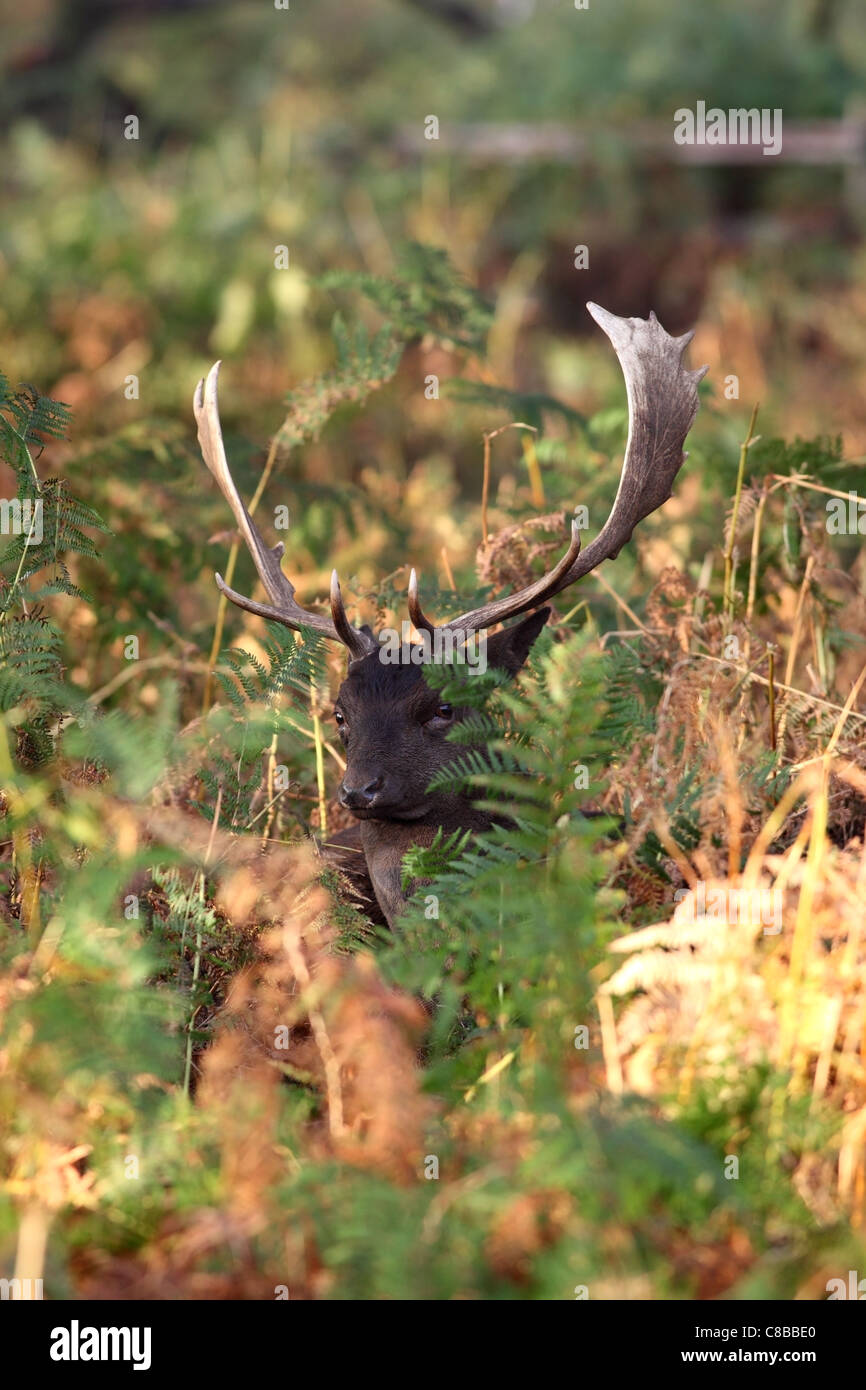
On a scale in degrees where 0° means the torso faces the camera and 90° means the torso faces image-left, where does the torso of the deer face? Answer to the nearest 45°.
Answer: approximately 45°

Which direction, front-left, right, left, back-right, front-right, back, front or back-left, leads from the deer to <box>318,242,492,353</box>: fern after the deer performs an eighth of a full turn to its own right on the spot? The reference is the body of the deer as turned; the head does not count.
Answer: right
